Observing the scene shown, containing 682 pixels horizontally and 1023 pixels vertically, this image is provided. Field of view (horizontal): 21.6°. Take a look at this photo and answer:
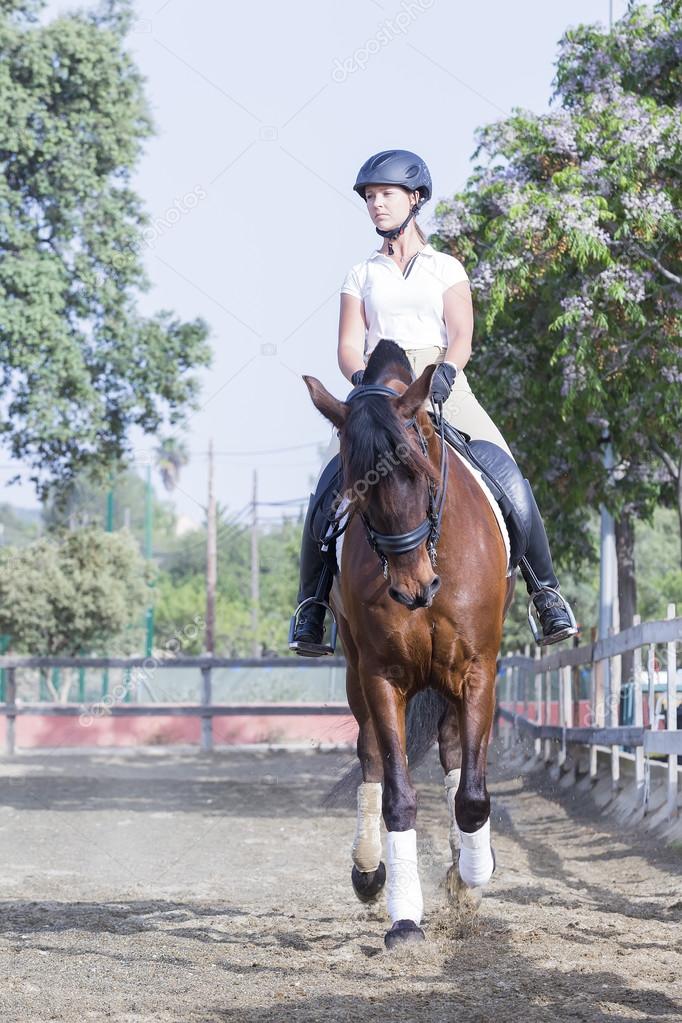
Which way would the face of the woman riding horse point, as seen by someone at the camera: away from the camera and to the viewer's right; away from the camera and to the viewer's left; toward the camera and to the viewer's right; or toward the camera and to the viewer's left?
toward the camera and to the viewer's left

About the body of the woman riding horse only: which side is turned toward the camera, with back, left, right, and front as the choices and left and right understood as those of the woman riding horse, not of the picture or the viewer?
front

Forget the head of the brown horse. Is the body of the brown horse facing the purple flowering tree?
no

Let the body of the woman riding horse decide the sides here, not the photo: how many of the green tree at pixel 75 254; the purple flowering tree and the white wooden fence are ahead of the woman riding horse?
0

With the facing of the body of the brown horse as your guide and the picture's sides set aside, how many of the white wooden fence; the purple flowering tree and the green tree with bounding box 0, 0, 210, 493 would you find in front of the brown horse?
0

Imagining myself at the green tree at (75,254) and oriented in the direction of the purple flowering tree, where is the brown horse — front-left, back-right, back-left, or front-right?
front-right

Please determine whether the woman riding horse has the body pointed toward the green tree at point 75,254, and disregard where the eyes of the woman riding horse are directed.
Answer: no

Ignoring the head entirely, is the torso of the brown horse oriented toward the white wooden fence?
no
